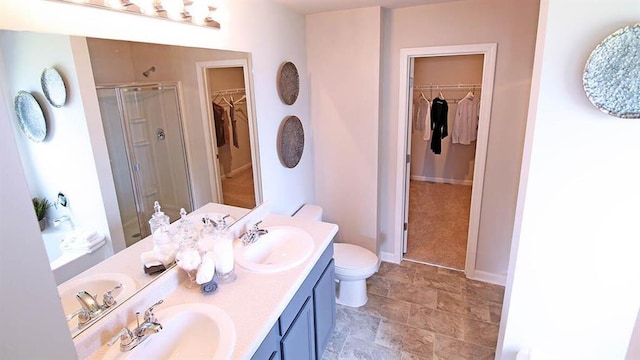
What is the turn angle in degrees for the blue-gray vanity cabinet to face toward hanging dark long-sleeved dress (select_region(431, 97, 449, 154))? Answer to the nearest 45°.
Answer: approximately 45° to its left

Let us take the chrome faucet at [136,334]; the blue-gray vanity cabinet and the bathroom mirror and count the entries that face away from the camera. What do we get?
0

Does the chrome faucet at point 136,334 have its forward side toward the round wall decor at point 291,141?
no

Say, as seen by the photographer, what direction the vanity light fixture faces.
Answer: facing the viewer and to the right of the viewer

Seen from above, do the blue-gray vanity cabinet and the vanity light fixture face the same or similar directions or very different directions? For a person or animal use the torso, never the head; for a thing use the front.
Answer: same or similar directions

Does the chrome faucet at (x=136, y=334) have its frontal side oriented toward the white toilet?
no

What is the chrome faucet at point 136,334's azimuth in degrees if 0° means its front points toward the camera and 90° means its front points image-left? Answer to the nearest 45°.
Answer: approximately 315°

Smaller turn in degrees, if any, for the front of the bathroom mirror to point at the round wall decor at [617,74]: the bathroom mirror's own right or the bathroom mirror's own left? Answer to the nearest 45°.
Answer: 0° — it already faces it

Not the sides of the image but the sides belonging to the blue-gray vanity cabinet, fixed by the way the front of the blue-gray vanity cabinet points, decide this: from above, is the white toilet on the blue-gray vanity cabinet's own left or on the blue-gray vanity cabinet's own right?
on the blue-gray vanity cabinet's own left

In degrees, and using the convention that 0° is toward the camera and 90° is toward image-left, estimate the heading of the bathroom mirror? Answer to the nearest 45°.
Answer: approximately 315°

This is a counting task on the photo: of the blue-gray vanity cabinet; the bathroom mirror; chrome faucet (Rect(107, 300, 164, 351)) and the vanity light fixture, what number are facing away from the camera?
0

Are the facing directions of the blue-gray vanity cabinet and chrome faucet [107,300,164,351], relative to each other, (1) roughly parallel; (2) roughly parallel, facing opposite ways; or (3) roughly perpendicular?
roughly parallel

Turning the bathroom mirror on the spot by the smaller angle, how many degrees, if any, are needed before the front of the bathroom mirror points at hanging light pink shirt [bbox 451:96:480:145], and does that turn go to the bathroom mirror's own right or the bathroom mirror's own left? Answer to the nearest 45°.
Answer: approximately 45° to the bathroom mirror's own left

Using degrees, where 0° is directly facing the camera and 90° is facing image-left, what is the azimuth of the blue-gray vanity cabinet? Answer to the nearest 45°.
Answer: approximately 270°

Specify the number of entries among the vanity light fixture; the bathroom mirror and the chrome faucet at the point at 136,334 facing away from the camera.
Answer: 0

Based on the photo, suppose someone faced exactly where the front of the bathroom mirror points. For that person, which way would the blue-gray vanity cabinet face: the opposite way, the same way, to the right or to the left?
the same way
